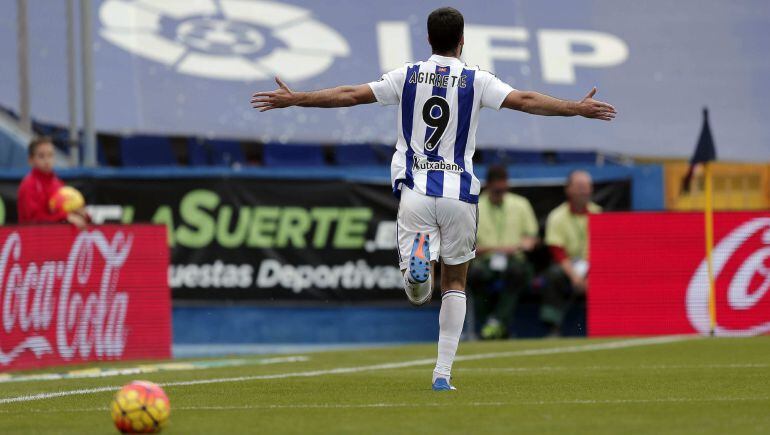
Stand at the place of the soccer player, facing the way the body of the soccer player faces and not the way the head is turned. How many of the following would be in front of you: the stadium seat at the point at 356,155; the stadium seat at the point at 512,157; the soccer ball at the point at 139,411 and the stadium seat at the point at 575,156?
3

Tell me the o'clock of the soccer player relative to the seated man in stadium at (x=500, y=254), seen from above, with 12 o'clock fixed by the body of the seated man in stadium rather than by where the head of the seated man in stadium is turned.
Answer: The soccer player is roughly at 12 o'clock from the seated man in stadium.

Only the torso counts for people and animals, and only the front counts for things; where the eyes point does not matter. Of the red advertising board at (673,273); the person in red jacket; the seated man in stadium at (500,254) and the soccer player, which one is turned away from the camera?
the soccer player

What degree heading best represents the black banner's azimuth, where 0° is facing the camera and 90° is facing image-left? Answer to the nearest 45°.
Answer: approximately 0°

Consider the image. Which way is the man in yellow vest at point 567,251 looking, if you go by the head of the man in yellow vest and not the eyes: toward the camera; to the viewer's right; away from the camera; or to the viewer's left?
toward the camera

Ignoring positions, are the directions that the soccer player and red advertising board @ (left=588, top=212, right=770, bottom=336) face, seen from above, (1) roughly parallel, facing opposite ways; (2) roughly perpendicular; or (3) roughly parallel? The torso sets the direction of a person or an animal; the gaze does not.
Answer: roughly parallel, facing opposite ways

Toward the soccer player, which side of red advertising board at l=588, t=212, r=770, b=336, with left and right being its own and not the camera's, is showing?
front

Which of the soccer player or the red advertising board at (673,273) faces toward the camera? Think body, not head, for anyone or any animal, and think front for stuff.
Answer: the red advertising board

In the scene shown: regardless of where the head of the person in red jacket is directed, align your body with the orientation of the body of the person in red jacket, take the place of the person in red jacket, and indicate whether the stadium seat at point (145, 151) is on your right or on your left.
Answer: on your left

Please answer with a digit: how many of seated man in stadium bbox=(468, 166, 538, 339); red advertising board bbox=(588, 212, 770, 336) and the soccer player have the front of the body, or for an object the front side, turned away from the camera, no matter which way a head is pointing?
1

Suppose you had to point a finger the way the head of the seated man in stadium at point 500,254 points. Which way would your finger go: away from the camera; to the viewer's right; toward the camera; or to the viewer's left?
toward the camera

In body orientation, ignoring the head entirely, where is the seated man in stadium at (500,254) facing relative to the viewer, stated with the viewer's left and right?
facing the viewer

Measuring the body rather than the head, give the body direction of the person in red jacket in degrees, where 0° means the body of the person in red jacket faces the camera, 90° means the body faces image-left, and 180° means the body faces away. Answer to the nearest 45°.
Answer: approximately 315°

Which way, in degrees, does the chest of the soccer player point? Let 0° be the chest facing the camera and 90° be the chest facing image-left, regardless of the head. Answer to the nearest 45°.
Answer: approximately 180°

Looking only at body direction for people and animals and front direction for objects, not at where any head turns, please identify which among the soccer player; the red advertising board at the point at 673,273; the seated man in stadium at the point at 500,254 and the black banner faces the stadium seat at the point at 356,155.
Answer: the soccer player

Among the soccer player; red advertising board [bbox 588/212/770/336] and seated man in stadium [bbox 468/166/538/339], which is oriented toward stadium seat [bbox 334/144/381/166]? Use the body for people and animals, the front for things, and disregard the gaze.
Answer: the soccer player
